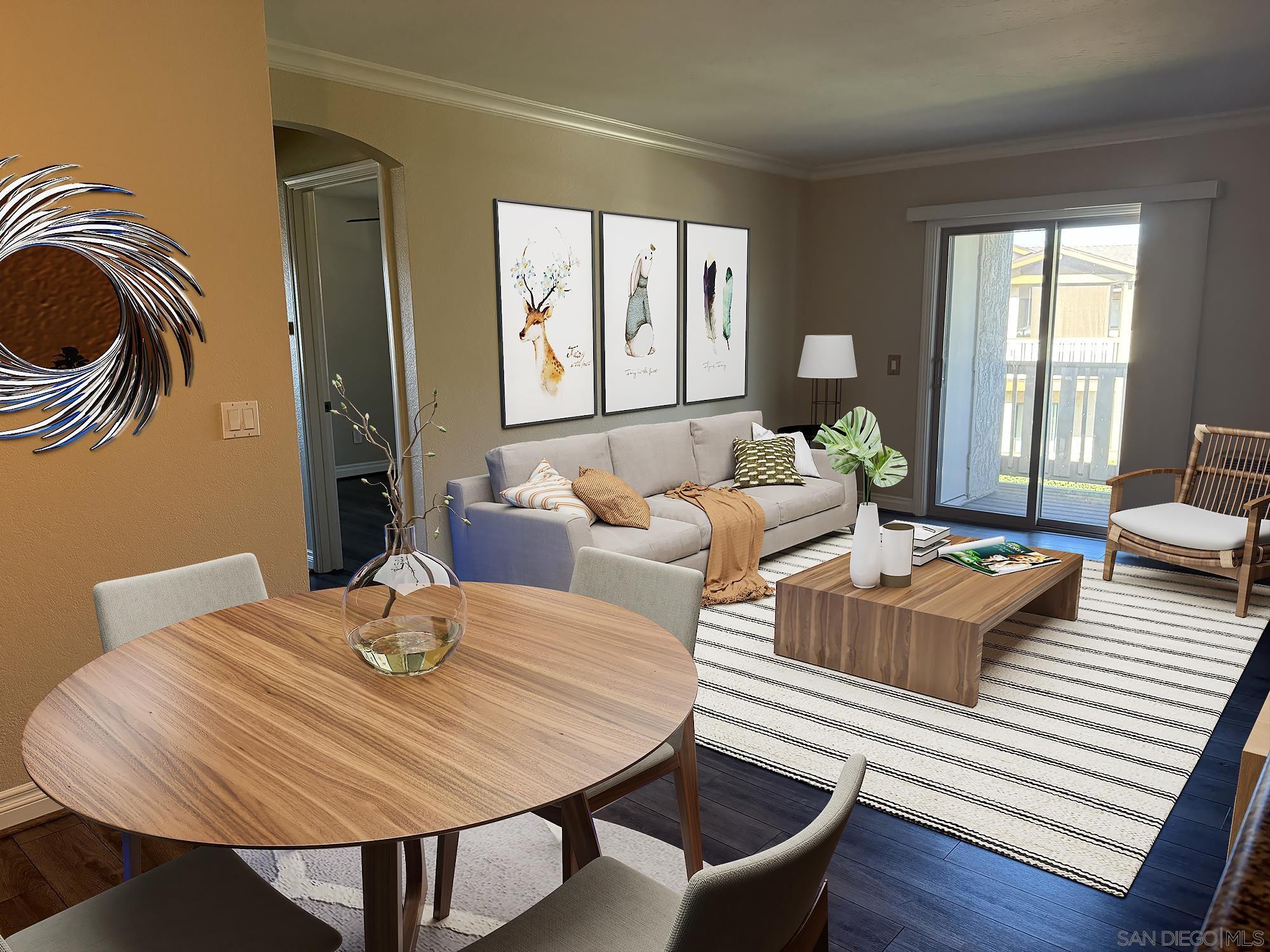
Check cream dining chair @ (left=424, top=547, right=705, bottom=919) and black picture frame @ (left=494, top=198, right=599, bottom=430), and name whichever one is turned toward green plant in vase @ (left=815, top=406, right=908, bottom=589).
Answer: the black picture frame

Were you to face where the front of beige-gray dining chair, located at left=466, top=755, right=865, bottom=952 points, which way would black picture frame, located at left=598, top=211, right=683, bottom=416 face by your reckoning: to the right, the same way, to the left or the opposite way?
the opposite way

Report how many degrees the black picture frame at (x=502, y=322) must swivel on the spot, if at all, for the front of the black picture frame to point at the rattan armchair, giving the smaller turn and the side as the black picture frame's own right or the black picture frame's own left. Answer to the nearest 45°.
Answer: approximately 45° to the black picture frame's own left

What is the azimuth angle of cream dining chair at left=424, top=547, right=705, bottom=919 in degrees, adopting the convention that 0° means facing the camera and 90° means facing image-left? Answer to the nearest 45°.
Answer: approximately 45°

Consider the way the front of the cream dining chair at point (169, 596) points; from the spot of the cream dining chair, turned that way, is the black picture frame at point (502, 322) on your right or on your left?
on your left

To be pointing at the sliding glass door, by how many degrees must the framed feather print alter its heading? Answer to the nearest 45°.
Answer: approximately 45° to its left

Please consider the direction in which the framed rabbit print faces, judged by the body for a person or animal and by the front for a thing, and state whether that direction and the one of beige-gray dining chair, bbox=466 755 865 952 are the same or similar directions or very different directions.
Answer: very different directions

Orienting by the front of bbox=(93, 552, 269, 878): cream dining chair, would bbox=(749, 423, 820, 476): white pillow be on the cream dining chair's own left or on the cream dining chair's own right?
on the cream dining chair's own left

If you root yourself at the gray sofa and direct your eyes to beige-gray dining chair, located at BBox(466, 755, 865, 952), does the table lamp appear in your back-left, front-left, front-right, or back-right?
back-left

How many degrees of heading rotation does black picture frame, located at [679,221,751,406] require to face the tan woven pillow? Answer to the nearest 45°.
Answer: approximately 45° to its right

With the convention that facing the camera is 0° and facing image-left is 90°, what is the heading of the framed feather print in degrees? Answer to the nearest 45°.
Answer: approximately 315°

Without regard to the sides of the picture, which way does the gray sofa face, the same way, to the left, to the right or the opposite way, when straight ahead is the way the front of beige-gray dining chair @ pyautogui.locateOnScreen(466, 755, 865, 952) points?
the opposite way
